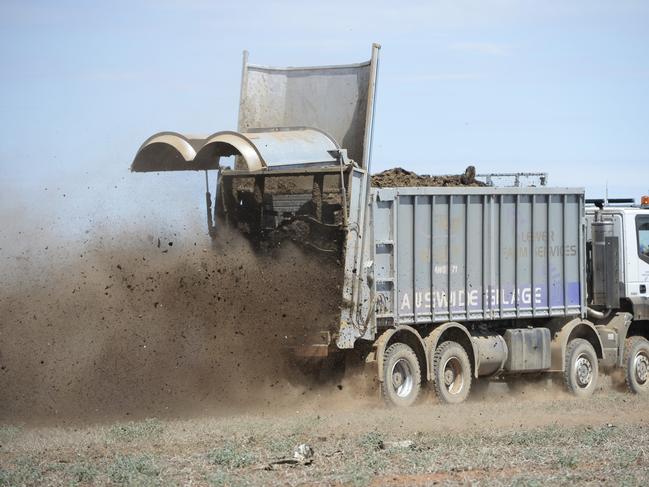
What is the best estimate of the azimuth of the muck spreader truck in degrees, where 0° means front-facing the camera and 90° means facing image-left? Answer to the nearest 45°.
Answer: approximately 225°
